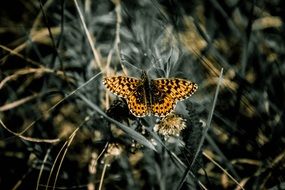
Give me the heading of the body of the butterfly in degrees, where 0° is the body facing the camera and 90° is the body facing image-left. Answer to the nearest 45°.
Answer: approximately 180°
